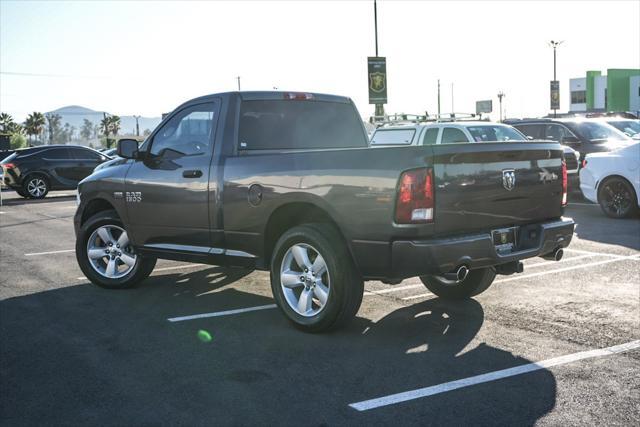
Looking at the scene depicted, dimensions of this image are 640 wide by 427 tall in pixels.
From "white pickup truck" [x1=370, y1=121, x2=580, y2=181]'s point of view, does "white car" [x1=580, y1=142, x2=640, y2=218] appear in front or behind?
in front

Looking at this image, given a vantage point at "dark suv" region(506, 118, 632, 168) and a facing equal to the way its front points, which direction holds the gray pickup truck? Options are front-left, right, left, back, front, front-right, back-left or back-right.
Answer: front-right

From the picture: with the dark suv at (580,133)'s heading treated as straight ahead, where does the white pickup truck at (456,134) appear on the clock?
The white pickup truck is roughly at 3 o'clock from the dark suv.

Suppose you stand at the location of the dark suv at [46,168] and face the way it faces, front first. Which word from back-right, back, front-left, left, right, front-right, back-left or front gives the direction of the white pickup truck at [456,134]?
right

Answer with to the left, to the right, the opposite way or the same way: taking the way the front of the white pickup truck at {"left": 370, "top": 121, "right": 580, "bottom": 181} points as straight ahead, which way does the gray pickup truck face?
the opposite way

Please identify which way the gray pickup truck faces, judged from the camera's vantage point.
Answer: facing away from the viewer and to the left of the viewer

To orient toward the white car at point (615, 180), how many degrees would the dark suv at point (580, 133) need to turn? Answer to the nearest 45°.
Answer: approximately 45° to its right

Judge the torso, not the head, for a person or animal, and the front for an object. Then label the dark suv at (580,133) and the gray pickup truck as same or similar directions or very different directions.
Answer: very different directions
